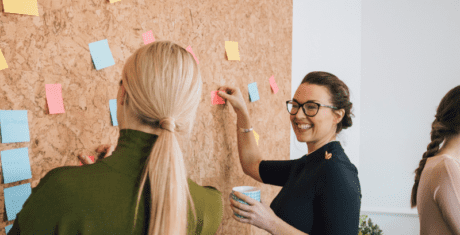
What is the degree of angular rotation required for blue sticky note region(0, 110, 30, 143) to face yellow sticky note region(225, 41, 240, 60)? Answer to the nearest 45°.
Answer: approximately 90° to its left

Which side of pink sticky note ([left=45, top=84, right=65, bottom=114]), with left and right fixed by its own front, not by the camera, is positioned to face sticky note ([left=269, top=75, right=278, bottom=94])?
left

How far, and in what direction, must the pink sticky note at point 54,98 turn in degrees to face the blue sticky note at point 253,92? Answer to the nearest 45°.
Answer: approximately 90° to its left

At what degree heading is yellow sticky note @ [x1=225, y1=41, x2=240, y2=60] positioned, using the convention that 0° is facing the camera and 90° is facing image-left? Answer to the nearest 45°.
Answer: approximately 0°

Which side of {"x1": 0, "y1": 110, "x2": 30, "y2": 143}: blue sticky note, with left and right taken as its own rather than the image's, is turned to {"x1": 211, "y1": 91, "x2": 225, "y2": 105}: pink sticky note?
left

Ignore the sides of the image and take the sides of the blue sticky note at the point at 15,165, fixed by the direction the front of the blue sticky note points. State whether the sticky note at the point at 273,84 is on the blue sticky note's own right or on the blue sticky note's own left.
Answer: on the blue sticky note's own left

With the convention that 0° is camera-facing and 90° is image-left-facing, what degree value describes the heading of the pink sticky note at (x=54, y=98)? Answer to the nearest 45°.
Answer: approximately 0°
